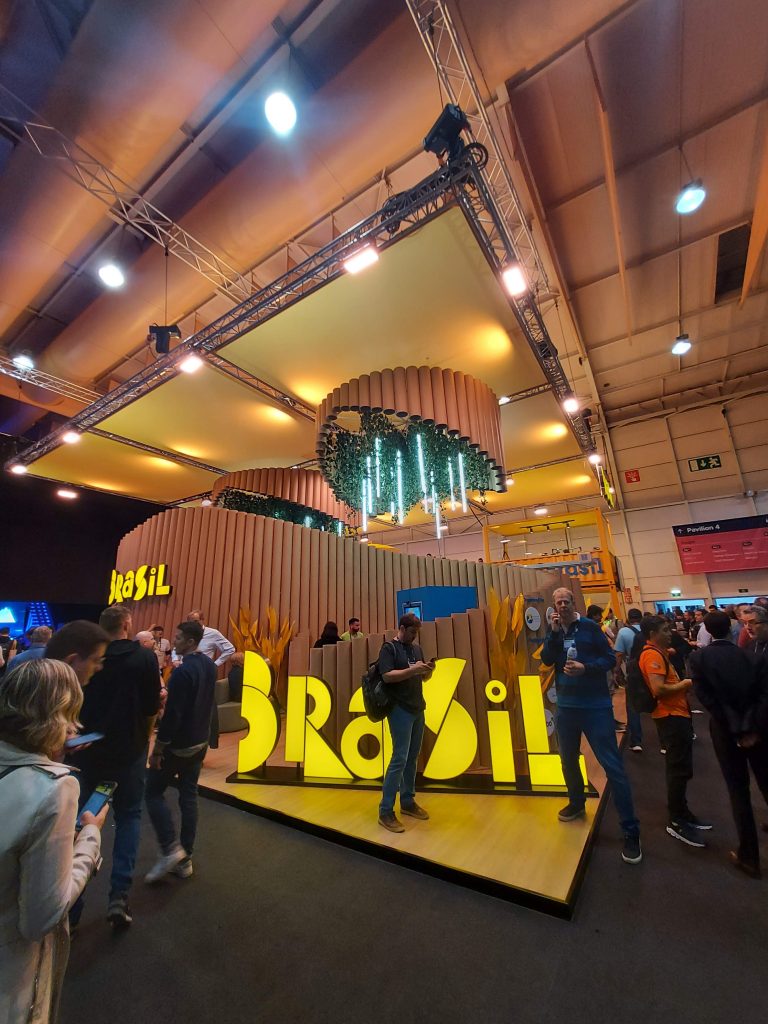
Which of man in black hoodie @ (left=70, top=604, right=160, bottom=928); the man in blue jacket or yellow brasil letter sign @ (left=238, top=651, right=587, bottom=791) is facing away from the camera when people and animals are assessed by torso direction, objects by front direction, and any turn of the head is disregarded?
the man in black hoodie

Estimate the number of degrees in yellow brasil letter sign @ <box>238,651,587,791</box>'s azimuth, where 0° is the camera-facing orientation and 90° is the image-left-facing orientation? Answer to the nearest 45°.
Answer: approximately 0°

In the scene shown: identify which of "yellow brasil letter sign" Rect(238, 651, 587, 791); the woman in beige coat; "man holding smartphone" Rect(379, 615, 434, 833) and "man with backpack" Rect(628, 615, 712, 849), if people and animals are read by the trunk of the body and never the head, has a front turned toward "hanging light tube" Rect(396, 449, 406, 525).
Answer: the woman in beige coat

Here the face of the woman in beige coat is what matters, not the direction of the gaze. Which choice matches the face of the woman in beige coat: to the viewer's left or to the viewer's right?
to the viewer's right

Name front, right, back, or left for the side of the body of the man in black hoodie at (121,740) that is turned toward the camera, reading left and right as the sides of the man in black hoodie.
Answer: back

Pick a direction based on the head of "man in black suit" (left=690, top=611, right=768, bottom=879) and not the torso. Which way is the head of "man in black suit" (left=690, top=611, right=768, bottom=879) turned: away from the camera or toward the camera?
away from the camera

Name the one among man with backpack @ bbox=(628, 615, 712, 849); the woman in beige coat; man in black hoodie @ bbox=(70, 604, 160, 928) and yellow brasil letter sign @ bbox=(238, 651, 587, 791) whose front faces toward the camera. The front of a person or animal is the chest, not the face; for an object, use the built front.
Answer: the yellow brasil letter sign

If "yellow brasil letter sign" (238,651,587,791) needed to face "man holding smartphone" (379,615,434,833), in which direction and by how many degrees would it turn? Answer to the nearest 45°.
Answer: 0° — it already faces them

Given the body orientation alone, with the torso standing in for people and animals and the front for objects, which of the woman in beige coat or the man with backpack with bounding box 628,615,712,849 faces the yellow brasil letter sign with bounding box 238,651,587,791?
the woman in beige coat

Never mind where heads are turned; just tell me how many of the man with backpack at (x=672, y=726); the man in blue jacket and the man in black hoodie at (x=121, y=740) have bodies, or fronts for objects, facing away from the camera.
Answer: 1
